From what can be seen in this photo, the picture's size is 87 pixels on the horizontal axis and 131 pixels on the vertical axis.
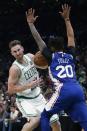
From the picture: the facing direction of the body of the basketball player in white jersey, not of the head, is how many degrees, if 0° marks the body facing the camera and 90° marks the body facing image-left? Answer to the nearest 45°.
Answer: approximately 315°

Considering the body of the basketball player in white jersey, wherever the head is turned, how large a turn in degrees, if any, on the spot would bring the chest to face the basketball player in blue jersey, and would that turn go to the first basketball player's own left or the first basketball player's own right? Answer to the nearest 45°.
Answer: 0° — they already face them
